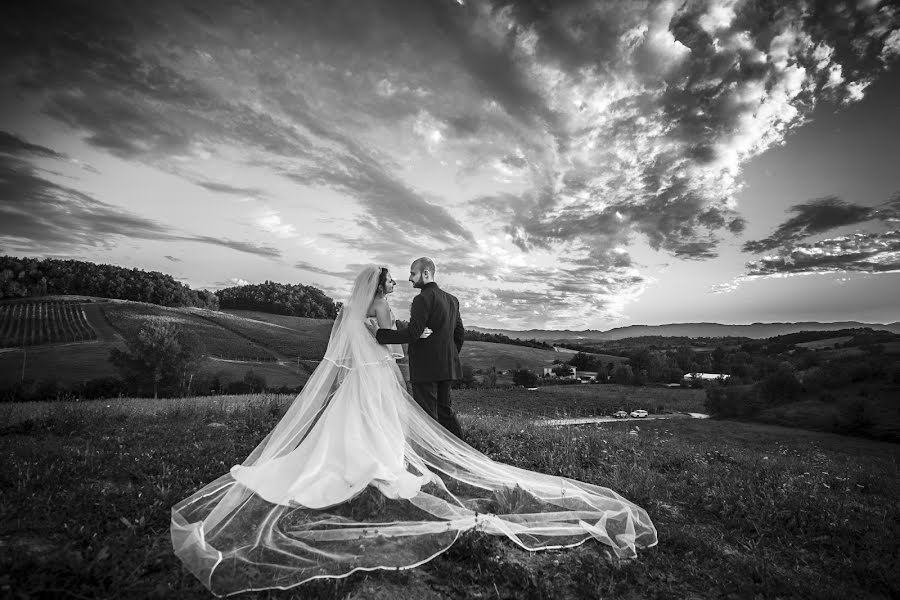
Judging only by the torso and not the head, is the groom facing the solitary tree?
yes

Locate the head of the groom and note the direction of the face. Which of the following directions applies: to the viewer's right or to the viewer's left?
to the viewer's left

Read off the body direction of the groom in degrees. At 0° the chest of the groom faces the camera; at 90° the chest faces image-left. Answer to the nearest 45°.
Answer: approximately 135°
